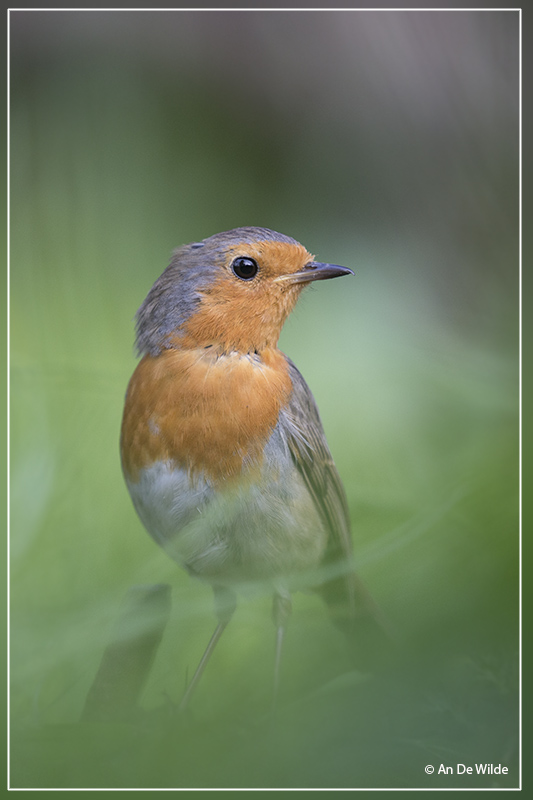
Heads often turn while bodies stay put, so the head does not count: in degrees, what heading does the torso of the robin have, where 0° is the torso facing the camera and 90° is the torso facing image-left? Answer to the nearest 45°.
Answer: approximately 45°
